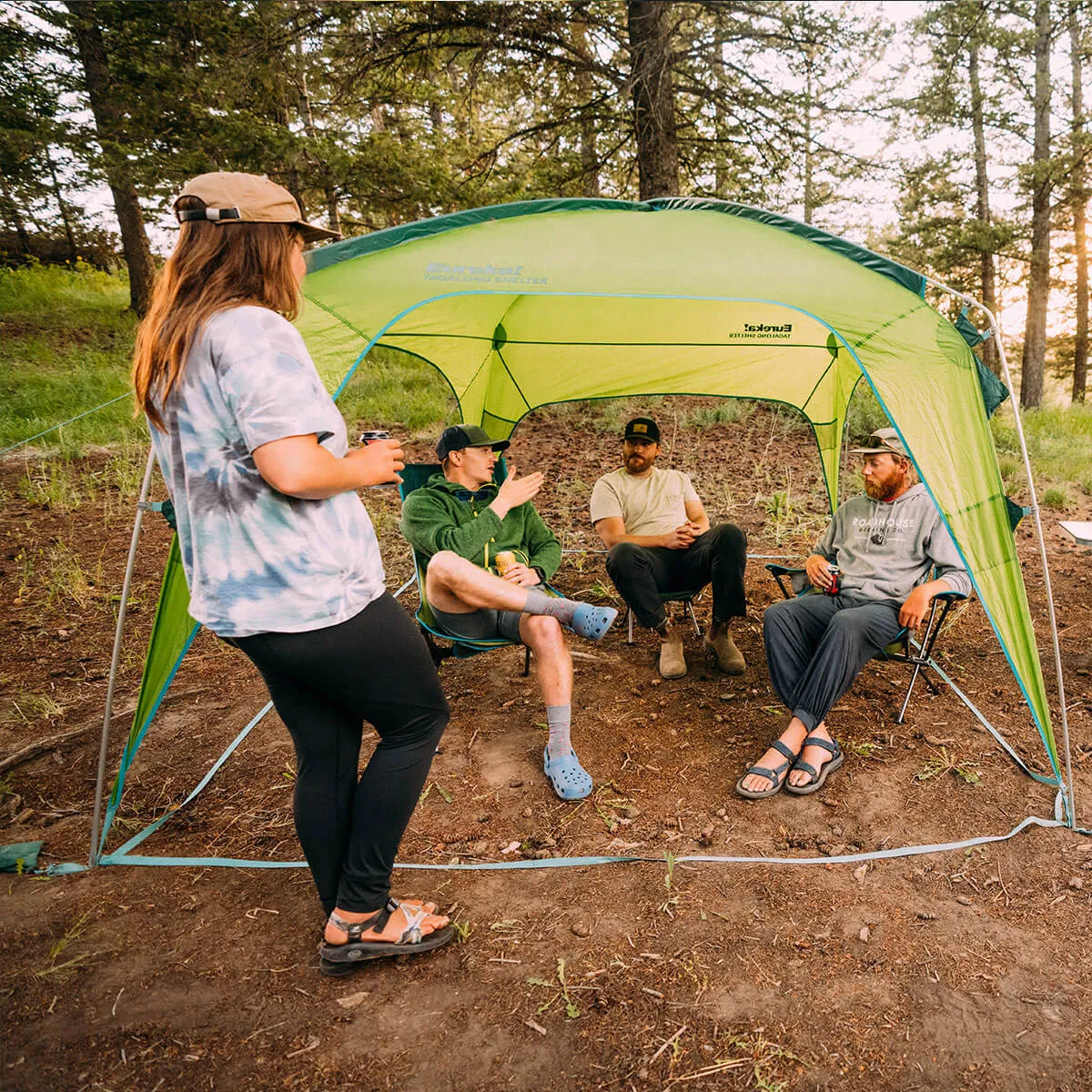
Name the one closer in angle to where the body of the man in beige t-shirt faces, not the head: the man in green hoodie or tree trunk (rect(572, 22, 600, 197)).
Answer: the man in green hoodie

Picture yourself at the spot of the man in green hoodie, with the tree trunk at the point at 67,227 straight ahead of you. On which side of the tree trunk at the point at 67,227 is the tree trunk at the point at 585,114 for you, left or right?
right

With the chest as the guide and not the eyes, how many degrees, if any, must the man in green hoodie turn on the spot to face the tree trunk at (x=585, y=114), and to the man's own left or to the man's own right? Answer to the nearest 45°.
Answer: approximately 135° to the man's own left

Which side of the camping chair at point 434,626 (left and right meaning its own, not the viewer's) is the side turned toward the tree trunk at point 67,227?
back

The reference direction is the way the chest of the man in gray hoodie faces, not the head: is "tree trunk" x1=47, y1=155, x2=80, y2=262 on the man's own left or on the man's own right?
on the man's own right

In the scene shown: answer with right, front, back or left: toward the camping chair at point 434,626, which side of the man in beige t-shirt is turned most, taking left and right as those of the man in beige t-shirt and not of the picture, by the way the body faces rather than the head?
right

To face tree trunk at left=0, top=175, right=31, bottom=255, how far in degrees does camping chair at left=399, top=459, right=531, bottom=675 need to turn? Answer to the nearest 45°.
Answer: approximately 180°

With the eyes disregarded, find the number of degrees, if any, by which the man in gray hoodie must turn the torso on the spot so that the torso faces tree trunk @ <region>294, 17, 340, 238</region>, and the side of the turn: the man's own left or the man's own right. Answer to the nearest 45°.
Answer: approximately 90° to the man's own right

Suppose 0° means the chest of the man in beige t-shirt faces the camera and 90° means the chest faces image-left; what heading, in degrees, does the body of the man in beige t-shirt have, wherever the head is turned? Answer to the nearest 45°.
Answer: approximately 0°
